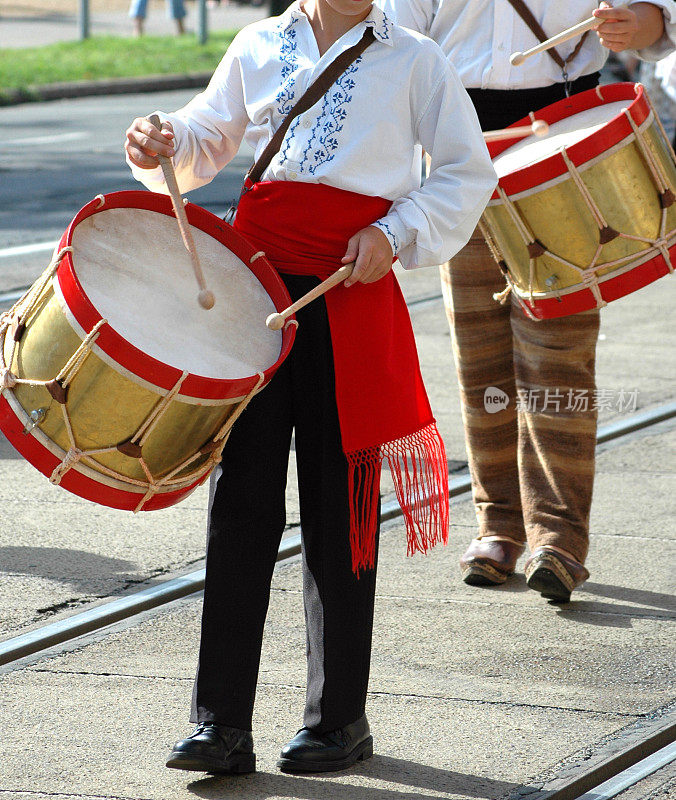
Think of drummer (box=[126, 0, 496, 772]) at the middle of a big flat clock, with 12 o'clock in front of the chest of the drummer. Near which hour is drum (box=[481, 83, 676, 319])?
The drum is roughly at 6 o'clock from the drummer.

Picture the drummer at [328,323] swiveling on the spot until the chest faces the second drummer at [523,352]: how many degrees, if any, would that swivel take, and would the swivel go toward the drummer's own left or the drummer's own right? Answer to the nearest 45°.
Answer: approximately 180°
